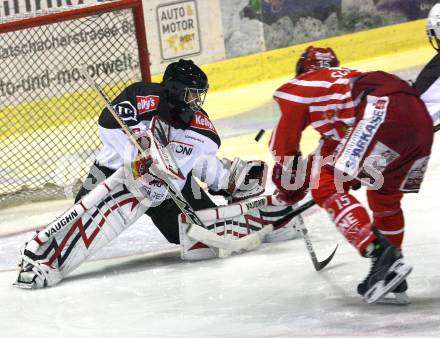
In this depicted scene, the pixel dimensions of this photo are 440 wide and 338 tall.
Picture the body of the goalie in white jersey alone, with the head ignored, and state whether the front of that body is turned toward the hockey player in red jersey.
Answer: yes

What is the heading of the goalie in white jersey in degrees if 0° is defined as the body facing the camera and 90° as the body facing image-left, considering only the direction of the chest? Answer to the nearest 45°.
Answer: approximately 315°
